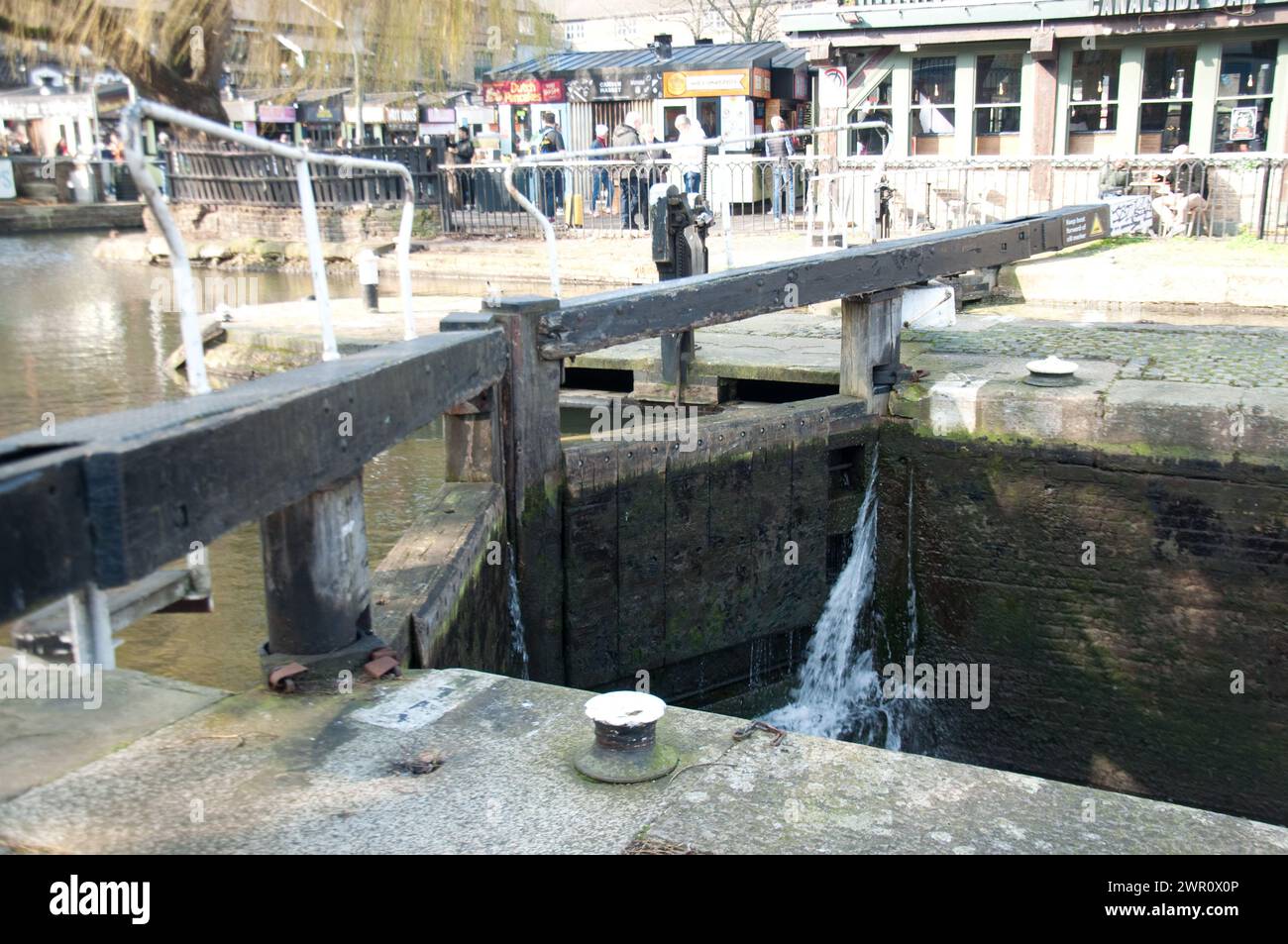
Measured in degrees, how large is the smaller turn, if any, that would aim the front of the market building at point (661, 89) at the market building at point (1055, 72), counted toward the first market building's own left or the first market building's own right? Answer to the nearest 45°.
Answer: approximately 45° to the first market building's own left

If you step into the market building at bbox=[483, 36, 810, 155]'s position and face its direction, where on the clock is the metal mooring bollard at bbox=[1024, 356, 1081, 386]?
The metal mooring bollard is roughly at 12 o'clock from the market building.

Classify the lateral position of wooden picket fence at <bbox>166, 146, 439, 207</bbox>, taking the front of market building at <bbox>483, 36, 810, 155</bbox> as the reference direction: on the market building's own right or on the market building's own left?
on the market building's own right

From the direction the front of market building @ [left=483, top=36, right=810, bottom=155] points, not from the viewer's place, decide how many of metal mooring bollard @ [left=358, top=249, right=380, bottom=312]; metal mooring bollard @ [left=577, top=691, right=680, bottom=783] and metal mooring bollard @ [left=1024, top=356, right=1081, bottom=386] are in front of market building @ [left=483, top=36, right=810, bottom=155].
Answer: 3

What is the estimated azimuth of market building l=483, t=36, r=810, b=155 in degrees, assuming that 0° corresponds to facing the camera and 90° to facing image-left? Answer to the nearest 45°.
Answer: approximately 0°

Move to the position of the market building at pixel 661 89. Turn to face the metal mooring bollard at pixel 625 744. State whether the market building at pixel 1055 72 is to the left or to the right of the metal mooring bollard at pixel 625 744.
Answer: left

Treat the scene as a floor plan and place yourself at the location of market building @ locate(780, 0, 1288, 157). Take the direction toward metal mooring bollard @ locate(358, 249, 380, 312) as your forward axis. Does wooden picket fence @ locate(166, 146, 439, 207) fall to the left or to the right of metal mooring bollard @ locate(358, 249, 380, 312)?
right

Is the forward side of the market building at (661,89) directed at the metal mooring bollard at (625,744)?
yes
